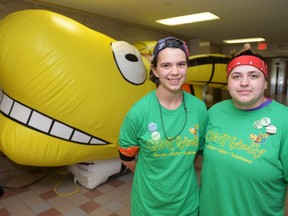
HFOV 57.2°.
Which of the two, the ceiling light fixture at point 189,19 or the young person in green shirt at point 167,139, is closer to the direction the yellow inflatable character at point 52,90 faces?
the young person in green shirt

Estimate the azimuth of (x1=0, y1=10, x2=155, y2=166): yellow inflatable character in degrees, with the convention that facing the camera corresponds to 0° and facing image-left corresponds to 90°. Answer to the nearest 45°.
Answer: approximately 45°

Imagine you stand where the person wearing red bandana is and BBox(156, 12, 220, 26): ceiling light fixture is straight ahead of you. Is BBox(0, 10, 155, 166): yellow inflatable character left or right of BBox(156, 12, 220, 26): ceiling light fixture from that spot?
left

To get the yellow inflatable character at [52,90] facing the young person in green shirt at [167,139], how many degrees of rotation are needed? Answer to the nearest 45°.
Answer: approximately 90° to its left

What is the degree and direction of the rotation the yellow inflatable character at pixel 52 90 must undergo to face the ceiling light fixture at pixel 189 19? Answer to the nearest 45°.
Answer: approximately 180°

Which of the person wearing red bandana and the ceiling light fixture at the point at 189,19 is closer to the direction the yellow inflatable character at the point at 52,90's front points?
the person wearing red bandana
